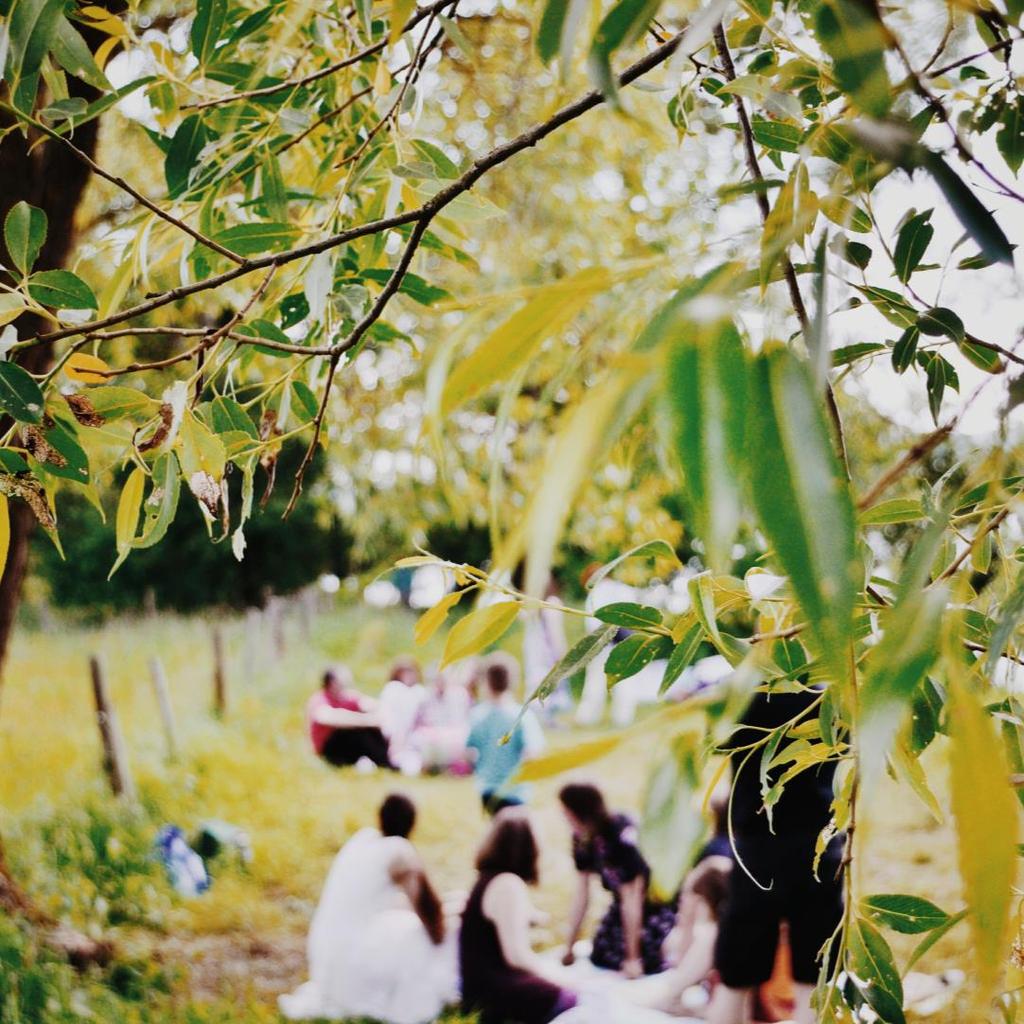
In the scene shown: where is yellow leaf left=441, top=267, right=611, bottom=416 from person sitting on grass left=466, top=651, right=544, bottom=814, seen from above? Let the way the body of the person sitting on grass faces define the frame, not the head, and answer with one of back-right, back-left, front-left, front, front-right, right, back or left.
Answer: back

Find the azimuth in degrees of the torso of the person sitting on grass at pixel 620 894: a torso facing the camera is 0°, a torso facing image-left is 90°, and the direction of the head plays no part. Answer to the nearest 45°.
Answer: approximately 45°

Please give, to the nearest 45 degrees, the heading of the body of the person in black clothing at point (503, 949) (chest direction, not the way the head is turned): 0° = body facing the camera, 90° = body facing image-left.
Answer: approximately 225°

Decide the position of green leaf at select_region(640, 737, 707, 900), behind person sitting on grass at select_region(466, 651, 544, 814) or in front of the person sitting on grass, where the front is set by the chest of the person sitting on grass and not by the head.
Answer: behind

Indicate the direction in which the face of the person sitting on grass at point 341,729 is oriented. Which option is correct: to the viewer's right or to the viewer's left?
to the viewer's right

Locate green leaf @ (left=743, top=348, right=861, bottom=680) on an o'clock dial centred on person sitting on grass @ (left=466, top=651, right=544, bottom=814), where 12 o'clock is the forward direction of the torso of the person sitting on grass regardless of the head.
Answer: The green leaf is roughly at 6 o'clock from the person sitting on grass.

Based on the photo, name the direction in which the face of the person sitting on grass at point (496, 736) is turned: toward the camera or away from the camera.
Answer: away from the camera

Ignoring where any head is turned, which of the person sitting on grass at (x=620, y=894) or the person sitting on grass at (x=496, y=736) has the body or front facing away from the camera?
the person sitting on grass at (x=496, y=736)

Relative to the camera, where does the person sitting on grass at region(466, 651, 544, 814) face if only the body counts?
away from the camera
